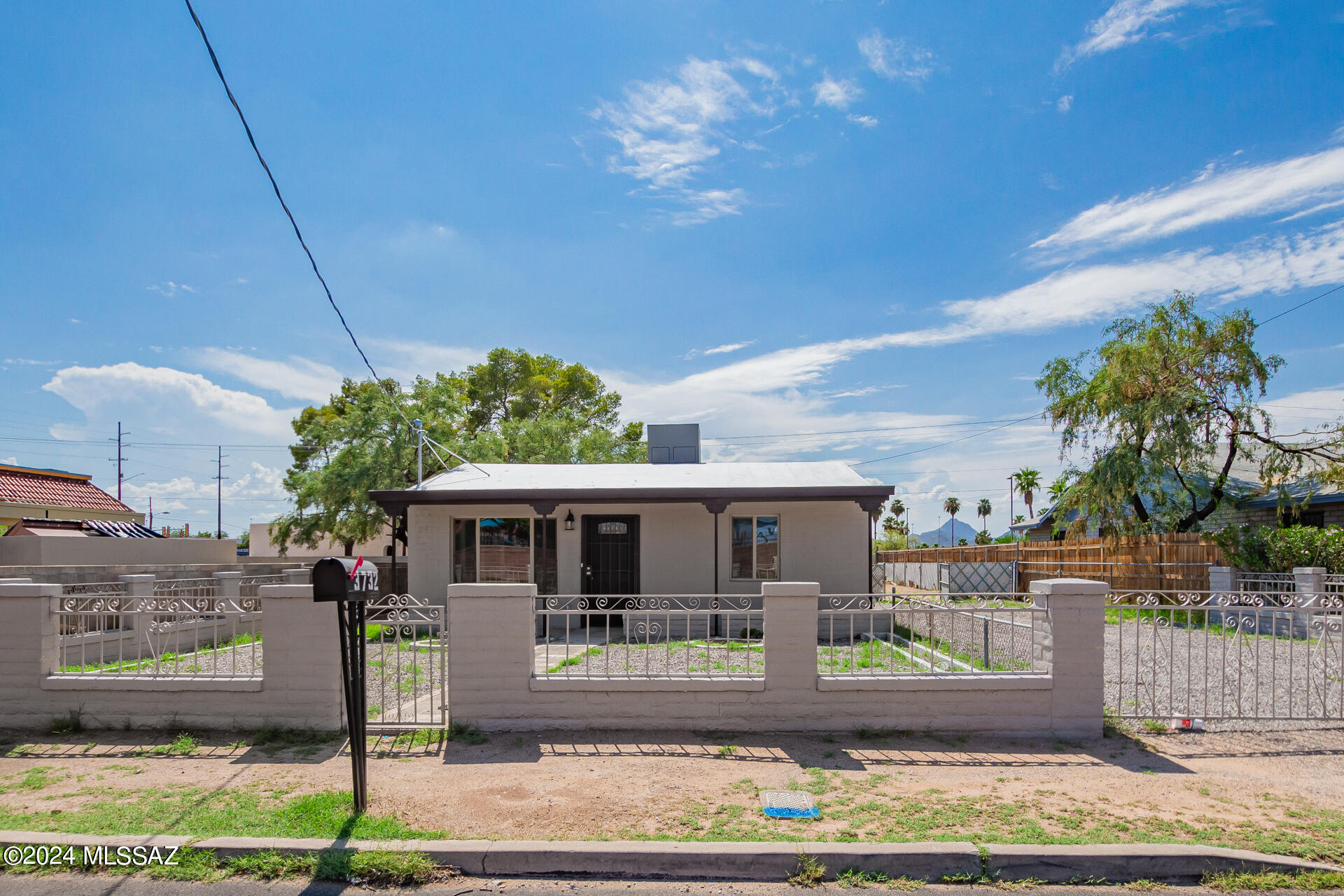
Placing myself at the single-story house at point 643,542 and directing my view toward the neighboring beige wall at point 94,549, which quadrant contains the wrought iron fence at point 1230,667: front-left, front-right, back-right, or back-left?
back-left

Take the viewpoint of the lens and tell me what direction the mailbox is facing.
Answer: facing the viewer and to the left of the viewer

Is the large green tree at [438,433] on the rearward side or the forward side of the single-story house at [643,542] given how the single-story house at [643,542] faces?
on the rearward side

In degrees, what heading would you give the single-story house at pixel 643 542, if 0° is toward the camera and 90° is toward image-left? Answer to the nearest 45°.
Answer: approximately 0°

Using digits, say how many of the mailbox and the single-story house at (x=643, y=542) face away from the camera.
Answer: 0

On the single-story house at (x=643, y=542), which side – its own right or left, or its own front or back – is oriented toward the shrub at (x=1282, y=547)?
left
